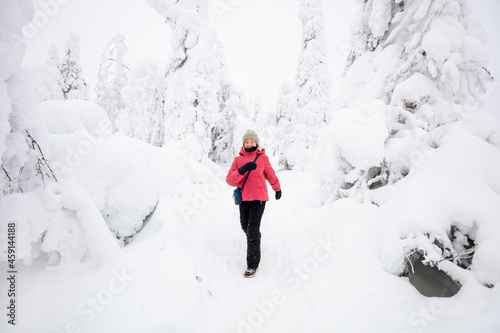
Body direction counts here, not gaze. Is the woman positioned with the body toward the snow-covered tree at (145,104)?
no

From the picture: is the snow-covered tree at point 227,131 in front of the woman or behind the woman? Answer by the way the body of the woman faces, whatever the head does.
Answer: behind

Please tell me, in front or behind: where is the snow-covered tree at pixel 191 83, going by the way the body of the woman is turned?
behind

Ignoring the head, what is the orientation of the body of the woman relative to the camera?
toward the camera

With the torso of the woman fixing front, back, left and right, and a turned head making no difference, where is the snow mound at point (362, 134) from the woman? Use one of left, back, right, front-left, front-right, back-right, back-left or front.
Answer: back-left

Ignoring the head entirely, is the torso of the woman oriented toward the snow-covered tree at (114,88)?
no

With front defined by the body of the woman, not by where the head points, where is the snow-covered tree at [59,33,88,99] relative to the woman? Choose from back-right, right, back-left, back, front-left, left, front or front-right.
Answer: back-right

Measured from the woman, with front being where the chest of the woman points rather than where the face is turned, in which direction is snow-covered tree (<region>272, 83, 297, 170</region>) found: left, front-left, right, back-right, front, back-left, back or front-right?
back

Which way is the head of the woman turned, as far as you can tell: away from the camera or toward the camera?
toward the camera
